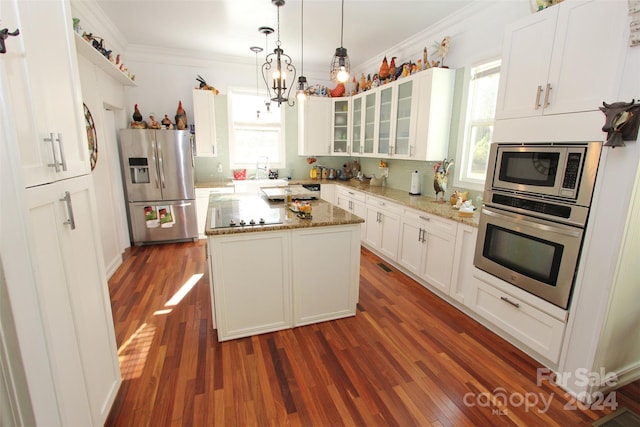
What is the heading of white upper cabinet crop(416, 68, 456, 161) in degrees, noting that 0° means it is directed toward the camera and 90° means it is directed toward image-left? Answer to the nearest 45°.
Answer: approximately 45°

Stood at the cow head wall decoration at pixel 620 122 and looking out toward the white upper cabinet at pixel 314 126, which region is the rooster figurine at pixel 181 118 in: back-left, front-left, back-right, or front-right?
front-left

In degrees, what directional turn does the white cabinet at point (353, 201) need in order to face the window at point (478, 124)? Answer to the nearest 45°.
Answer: approximately 90° to its left

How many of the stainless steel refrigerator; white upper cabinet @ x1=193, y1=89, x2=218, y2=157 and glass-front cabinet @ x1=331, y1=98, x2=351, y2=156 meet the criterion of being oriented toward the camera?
3

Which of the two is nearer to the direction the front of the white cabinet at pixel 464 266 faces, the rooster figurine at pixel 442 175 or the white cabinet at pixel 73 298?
the white cabinet

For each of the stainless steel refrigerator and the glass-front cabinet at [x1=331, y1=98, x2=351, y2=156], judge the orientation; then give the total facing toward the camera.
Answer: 2

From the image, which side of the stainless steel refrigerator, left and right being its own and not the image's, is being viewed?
front

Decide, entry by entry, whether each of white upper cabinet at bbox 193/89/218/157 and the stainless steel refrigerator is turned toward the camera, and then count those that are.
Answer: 2

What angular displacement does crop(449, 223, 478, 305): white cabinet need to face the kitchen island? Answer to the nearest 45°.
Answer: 0° — it already faces it

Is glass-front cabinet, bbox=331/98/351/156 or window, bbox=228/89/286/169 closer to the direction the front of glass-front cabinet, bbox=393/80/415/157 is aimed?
the window

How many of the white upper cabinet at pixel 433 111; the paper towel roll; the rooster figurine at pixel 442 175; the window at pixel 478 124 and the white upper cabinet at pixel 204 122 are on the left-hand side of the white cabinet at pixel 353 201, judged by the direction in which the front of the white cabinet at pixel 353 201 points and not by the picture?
4

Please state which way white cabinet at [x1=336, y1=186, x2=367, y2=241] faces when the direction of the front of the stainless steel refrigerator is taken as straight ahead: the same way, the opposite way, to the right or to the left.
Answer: to the right

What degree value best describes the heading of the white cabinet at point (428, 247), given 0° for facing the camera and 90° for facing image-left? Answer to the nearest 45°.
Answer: approximately 45°

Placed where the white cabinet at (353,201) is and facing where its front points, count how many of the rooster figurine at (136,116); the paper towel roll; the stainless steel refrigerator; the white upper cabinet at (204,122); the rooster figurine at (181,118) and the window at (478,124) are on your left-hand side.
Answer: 2

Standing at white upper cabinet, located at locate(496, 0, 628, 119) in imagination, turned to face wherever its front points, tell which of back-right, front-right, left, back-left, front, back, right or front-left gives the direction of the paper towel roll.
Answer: right

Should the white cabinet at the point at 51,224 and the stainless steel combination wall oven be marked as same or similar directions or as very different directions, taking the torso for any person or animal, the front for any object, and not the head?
very different directions

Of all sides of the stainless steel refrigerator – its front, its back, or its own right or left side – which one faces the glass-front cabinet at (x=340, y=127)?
left

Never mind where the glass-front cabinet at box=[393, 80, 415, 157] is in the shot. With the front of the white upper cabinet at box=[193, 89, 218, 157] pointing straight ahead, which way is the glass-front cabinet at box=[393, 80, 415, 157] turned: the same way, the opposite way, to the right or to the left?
to the right

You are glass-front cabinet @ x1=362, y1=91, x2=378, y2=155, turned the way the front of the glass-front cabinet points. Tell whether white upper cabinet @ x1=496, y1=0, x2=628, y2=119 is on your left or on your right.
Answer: on your left

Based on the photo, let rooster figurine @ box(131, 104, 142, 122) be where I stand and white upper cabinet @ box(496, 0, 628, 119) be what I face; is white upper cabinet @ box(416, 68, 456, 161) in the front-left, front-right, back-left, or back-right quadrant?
front-left

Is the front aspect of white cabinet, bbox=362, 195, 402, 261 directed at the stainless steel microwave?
no

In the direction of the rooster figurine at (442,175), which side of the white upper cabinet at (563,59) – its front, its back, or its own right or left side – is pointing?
right
